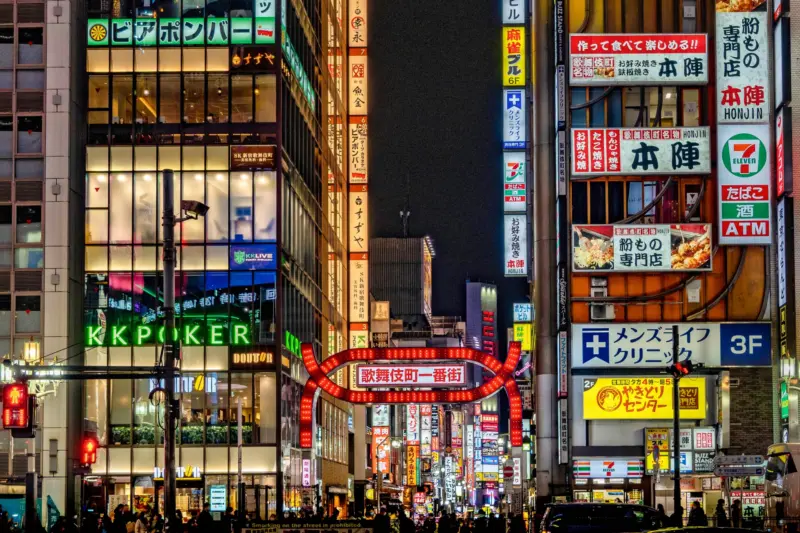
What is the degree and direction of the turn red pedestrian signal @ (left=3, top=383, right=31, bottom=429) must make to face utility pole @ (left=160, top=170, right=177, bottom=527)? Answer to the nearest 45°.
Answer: approximately 45° to its left

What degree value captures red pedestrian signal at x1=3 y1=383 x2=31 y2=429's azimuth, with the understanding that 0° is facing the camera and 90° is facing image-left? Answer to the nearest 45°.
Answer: approximately 0°

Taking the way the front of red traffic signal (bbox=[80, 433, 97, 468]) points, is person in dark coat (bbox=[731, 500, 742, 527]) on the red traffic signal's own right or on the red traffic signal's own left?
on the red traffic signal's own left

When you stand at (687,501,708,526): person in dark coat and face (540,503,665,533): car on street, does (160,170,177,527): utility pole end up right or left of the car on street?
right

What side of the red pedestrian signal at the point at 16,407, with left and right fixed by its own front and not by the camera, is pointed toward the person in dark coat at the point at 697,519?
left

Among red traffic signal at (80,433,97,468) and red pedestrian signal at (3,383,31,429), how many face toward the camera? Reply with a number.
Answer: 2

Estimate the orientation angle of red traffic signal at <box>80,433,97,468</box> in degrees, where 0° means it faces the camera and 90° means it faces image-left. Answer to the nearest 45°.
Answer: approximately 0°

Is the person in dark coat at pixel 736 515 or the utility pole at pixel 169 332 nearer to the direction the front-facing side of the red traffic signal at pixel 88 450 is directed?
the utility pole

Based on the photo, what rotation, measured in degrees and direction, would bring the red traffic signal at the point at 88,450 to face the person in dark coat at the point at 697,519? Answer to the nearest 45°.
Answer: approximately 90° to its left

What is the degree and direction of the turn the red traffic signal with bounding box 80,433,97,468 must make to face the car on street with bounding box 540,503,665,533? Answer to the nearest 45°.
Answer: approximately 45° to its left

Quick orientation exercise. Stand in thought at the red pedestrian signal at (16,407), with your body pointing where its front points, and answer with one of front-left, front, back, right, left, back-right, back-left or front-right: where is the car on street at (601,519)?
front-left

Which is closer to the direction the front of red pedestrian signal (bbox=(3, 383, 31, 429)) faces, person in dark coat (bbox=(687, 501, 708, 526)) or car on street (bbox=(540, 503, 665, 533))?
the car on street
